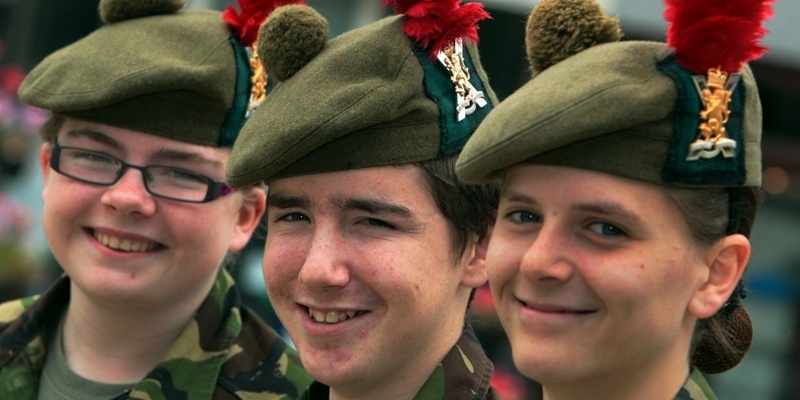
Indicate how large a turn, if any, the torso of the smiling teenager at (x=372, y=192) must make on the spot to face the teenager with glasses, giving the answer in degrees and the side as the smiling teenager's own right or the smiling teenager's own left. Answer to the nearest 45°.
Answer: approximately 90° to the smiling teenager's own right

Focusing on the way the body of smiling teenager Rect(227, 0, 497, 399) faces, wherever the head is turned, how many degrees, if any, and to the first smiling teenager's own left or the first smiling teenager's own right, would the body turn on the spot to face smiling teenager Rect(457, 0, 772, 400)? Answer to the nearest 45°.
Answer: approximately 90° to the first smiling teenager's own left

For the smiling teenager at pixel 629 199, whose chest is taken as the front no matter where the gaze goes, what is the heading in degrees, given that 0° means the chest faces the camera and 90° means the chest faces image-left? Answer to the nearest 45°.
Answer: approximately 45°

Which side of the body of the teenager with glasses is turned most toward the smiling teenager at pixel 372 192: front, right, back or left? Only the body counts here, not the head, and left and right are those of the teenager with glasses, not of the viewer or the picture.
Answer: left

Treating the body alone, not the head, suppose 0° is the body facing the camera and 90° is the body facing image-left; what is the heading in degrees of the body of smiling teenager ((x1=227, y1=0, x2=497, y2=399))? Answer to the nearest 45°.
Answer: approximately 45°
